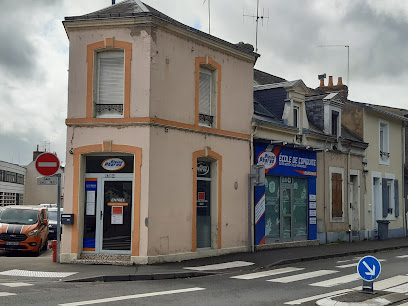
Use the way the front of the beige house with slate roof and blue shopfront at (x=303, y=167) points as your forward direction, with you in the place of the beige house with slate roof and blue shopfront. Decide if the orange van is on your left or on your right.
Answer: on your right

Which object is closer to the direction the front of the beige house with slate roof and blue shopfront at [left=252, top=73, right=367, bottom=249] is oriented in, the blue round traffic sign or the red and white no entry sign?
the blue round traffic sign

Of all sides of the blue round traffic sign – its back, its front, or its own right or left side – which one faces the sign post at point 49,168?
right

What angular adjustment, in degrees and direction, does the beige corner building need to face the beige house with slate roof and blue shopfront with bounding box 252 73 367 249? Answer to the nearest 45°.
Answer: approximately 135° to its left

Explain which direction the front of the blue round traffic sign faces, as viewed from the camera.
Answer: facing the viewer

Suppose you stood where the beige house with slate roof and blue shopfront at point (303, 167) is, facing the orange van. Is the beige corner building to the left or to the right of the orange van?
left

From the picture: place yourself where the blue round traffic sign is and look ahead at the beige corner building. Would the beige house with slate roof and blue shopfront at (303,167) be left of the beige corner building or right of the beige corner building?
right

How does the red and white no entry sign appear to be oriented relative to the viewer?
toward the camera

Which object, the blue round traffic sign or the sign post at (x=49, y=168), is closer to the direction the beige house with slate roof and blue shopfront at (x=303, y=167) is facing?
the blue round traffic sign

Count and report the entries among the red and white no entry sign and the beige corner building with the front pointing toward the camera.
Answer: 2

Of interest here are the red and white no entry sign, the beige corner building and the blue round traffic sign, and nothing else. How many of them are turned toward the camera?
3

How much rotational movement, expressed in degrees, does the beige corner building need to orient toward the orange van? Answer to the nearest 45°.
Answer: approximately 135° to its right

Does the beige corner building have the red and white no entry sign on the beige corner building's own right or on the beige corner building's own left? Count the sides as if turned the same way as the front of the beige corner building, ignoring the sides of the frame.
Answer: on the beige corner building's own right

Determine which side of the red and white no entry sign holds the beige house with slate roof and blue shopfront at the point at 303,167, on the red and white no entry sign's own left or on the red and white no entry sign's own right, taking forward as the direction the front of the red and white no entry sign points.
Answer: on the red and white no entry sign's own left

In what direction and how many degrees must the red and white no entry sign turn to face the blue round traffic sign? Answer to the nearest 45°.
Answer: approximately 45° to its left

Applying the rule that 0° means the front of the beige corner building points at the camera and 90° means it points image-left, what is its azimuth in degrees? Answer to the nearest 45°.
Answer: approximately 0°

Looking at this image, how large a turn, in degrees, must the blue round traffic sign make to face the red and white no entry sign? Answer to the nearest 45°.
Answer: approximately 90° to its right
